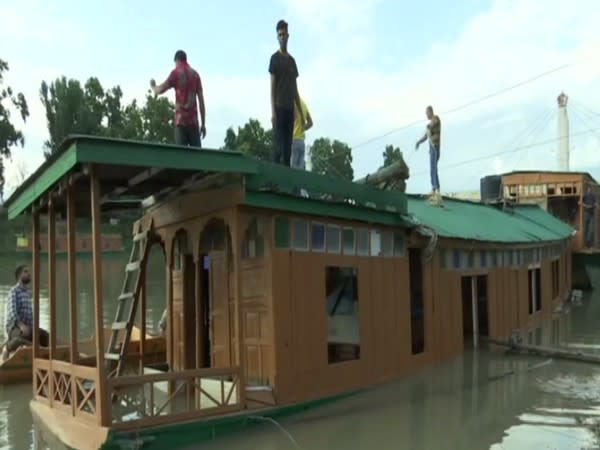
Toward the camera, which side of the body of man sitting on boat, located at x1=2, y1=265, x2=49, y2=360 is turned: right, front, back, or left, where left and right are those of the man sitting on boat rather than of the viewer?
right

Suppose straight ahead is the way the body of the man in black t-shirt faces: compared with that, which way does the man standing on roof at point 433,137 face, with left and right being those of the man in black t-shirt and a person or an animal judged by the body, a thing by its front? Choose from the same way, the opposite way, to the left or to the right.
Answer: to the right

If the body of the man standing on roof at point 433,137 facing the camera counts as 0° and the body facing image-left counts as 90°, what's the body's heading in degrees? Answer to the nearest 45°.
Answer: approximately 90°

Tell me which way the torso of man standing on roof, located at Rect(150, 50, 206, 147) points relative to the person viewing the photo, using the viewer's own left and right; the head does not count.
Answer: facing away from the viewer and to the left of the viewer
